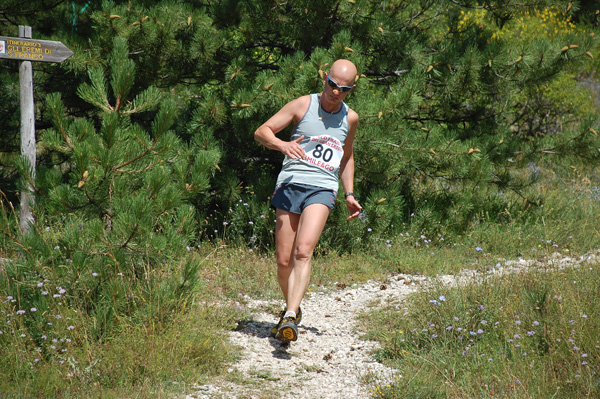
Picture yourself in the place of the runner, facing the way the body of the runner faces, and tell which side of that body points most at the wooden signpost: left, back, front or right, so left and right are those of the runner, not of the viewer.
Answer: right

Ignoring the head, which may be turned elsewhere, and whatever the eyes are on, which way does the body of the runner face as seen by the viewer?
toward the camera
